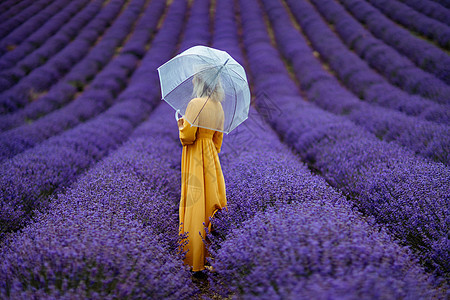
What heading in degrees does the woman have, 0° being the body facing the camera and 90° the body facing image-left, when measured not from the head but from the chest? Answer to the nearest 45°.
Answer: approximately 180°
